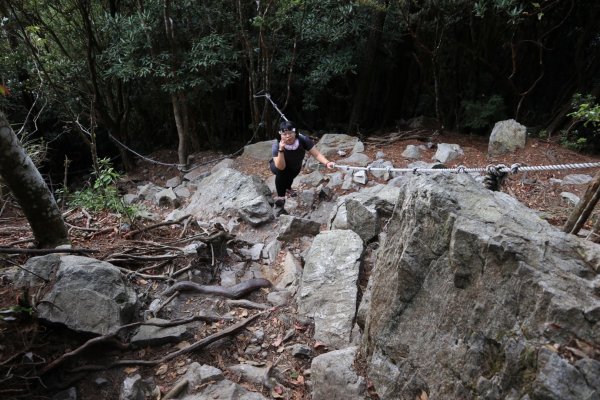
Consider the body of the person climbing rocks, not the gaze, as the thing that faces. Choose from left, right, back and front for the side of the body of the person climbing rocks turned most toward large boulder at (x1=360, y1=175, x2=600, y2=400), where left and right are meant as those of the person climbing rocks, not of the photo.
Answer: front

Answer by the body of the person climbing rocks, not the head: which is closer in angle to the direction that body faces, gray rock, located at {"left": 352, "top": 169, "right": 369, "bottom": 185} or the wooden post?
the wooden post

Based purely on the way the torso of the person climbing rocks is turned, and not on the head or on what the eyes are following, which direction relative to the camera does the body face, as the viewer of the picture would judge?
toward the camera

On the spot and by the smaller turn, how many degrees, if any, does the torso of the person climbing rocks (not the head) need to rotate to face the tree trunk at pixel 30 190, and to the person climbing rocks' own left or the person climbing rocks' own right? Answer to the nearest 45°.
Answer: approximately 45° to the person climbing rocks' own right

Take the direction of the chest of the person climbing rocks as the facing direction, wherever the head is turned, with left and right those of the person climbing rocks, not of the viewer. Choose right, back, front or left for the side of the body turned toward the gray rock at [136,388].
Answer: front

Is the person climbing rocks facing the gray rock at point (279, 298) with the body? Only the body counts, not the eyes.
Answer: yes

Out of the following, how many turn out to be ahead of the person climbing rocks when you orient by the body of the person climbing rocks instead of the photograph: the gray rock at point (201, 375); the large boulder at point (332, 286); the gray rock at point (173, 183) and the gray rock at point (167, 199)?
2

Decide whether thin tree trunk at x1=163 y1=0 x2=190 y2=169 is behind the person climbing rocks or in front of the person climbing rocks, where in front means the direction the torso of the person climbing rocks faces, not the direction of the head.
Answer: behind

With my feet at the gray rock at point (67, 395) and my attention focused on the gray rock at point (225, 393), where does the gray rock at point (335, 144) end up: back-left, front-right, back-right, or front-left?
front-left

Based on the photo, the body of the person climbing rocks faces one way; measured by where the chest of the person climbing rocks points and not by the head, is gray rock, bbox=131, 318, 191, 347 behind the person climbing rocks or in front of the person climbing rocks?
in front

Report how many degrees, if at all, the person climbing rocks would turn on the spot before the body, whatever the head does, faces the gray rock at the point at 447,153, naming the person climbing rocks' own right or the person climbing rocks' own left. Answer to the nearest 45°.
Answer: approximately 135° to the person climbing rocks' own left

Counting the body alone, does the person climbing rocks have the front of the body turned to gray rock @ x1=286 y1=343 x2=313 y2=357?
yes

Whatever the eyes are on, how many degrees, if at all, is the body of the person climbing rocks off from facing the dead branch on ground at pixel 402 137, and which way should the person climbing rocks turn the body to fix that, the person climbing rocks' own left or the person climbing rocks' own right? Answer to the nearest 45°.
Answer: approximately 135° to the person climbing rocks' own left

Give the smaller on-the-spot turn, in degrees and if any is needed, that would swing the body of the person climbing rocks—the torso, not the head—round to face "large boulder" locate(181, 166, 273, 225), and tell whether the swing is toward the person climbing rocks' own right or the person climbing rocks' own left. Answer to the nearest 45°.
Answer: approximately 135° to the person climbing rocks' own right

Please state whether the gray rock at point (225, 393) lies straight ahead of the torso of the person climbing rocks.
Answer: yes
